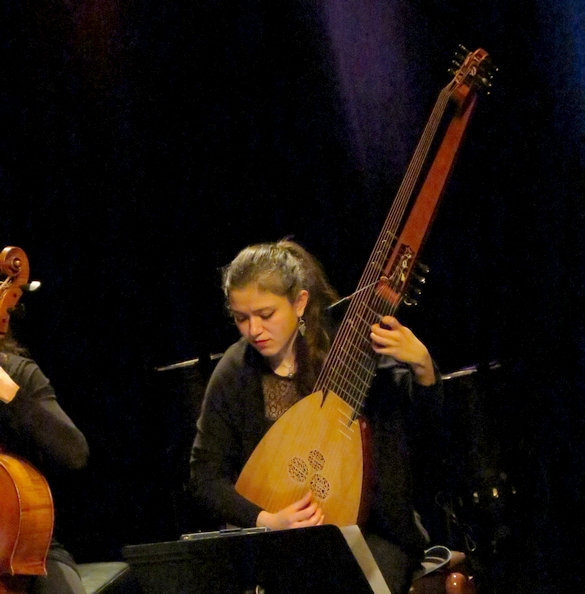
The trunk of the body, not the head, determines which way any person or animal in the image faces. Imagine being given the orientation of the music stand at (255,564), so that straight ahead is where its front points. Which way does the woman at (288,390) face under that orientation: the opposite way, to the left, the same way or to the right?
the opposite way

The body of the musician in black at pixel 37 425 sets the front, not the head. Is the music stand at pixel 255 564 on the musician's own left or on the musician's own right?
on the musician's own left

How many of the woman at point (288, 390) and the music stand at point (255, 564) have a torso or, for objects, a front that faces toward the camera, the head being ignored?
1

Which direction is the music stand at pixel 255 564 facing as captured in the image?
away from the camera

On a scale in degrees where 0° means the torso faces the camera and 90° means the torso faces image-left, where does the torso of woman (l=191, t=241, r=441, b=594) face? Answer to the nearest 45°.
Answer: approximately 0°

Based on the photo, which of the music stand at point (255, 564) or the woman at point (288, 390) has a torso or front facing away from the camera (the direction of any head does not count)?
the music stand
